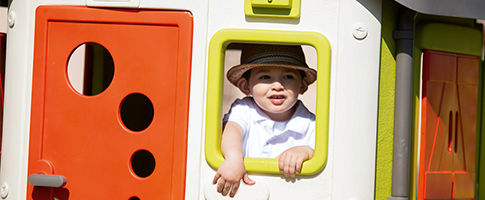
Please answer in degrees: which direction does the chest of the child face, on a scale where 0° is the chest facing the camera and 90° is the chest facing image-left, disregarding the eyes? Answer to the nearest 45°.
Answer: approximately 0°

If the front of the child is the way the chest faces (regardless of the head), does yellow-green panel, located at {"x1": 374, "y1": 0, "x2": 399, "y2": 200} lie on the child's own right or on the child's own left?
on the child's own left

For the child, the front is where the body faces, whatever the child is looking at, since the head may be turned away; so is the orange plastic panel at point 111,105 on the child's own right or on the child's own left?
on the child's own right
